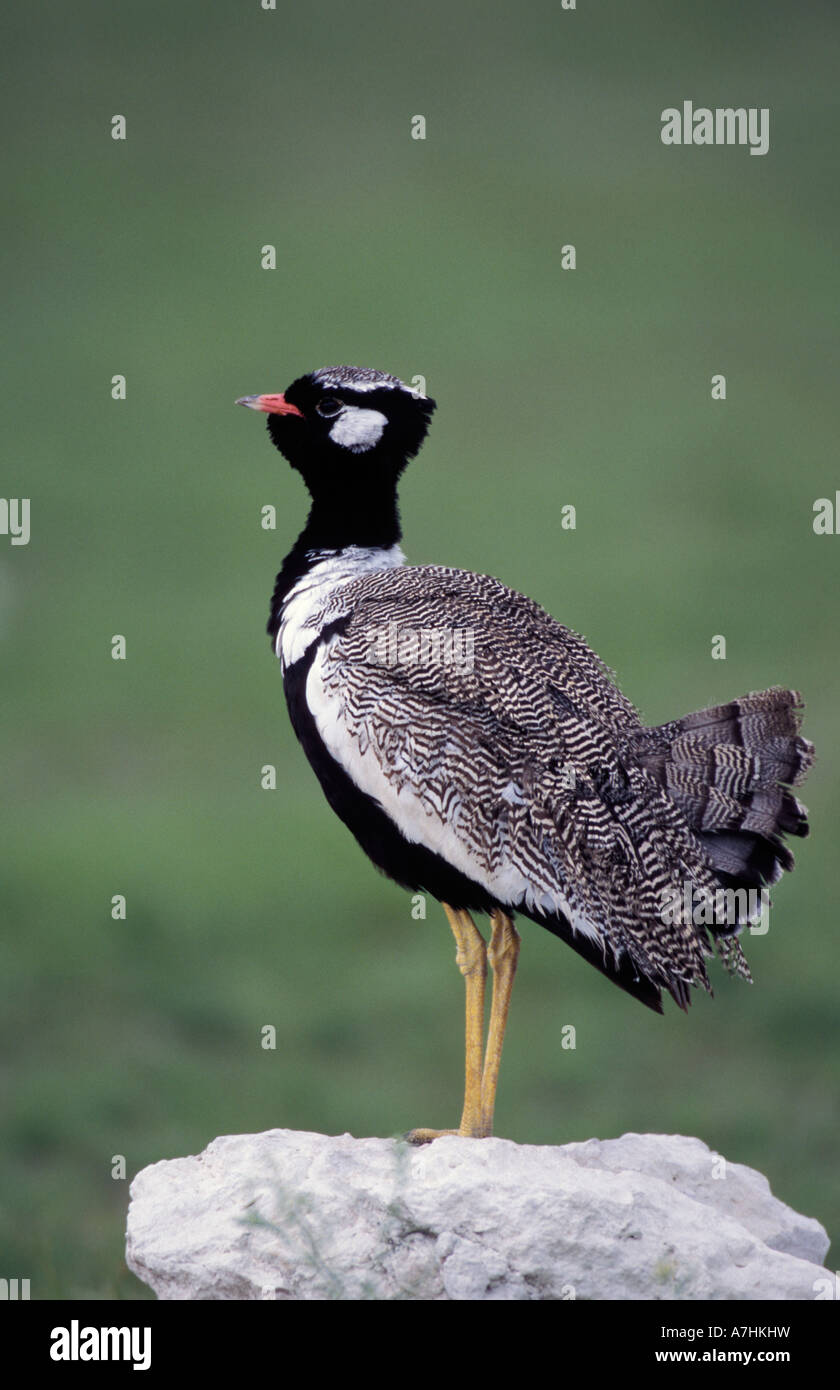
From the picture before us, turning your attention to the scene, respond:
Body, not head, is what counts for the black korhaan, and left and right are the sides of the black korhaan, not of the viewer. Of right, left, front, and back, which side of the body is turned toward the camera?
left
